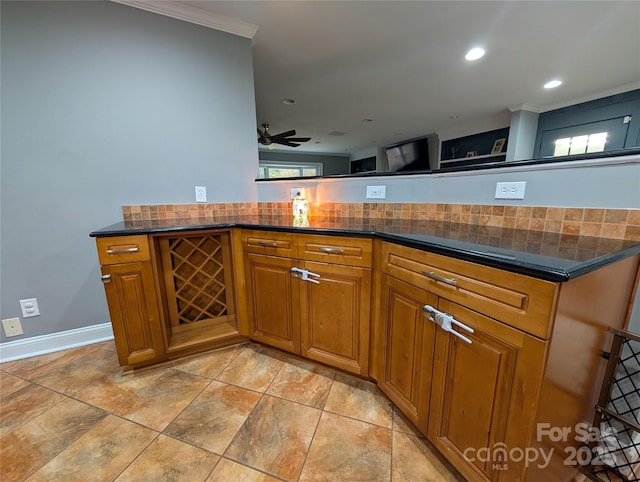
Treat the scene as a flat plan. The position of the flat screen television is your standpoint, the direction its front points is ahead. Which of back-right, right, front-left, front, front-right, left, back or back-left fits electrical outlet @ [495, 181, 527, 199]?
front-left

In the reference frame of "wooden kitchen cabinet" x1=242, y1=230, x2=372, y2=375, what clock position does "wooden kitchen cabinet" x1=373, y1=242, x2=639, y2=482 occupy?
"wooden kitchen cabinet" x1=373, y1=242, x2=639, y2=482 is roughly at 9 o'clock from "wooden kitchen cabinet" x1=242, y1=230, x2=372, y2=375.

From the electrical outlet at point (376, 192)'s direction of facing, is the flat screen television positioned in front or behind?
behind

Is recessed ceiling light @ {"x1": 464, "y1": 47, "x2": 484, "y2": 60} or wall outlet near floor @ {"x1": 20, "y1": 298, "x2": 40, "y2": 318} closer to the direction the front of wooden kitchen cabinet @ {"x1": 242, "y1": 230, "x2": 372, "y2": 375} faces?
the wall outlet near floor

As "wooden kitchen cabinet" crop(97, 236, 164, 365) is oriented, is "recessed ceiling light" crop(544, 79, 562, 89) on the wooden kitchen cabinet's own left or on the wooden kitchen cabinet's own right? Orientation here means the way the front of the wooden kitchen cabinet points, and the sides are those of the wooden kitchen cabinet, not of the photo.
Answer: on the wooden kitchen cabinet's own left

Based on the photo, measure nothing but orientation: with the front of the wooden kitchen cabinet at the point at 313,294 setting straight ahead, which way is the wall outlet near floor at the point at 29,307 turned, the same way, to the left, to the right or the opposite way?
to the left

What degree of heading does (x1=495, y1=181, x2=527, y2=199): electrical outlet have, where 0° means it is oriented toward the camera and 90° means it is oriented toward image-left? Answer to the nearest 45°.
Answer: approximately 0°

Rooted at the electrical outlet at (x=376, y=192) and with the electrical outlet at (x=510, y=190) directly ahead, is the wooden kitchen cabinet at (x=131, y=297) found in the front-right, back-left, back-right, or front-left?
back-right

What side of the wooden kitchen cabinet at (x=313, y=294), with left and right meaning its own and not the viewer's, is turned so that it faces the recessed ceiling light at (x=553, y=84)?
back

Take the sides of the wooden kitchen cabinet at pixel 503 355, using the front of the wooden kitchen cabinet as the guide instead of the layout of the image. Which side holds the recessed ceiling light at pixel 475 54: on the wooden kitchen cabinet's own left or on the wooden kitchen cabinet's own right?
on the wooden kitchen cabinet's own right

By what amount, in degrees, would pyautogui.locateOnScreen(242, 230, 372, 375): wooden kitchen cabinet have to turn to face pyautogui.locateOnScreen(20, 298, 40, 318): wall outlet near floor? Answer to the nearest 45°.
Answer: approximately 45° to its right

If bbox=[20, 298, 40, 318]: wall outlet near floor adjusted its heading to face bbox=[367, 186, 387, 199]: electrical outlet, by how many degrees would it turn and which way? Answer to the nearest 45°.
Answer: approximately 45° to its left
